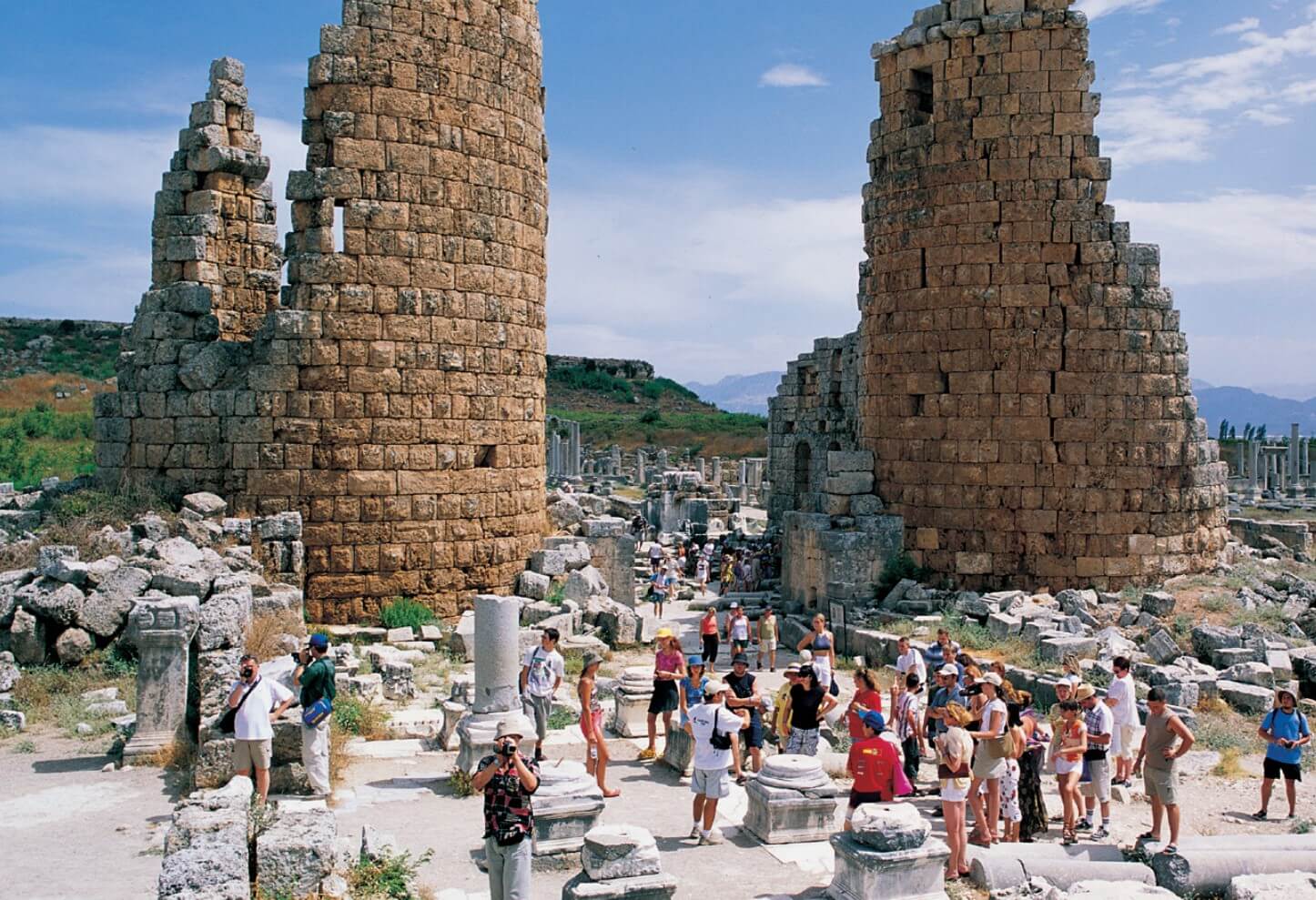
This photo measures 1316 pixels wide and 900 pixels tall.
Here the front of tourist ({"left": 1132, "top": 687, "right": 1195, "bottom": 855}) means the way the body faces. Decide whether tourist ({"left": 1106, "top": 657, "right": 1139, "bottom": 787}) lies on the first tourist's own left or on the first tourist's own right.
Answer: on the first tourist's own right

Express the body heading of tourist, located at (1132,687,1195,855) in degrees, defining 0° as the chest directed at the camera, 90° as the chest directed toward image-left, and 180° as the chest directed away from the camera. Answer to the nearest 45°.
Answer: approximately 45°

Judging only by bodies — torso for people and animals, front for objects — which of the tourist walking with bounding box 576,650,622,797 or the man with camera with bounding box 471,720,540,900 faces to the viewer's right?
the tourist walking

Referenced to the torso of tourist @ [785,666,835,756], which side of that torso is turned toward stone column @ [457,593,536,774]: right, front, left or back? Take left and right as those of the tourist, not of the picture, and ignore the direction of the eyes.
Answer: right

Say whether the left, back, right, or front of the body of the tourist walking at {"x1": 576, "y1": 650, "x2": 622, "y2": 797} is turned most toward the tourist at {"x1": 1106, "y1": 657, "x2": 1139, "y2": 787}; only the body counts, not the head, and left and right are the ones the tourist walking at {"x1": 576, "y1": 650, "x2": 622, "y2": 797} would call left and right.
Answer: front

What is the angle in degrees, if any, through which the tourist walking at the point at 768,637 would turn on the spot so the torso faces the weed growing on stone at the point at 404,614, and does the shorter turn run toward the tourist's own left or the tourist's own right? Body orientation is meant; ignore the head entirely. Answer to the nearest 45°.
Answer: approximately 90° to the tourist's own right

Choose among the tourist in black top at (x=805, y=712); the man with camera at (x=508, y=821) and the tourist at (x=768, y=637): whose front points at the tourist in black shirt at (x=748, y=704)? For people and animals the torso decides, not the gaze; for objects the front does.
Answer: the tourist at (x=768, y=637)

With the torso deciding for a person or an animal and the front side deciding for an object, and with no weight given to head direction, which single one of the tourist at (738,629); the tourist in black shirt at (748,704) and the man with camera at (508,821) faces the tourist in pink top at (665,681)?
the tourist at (738,629)
